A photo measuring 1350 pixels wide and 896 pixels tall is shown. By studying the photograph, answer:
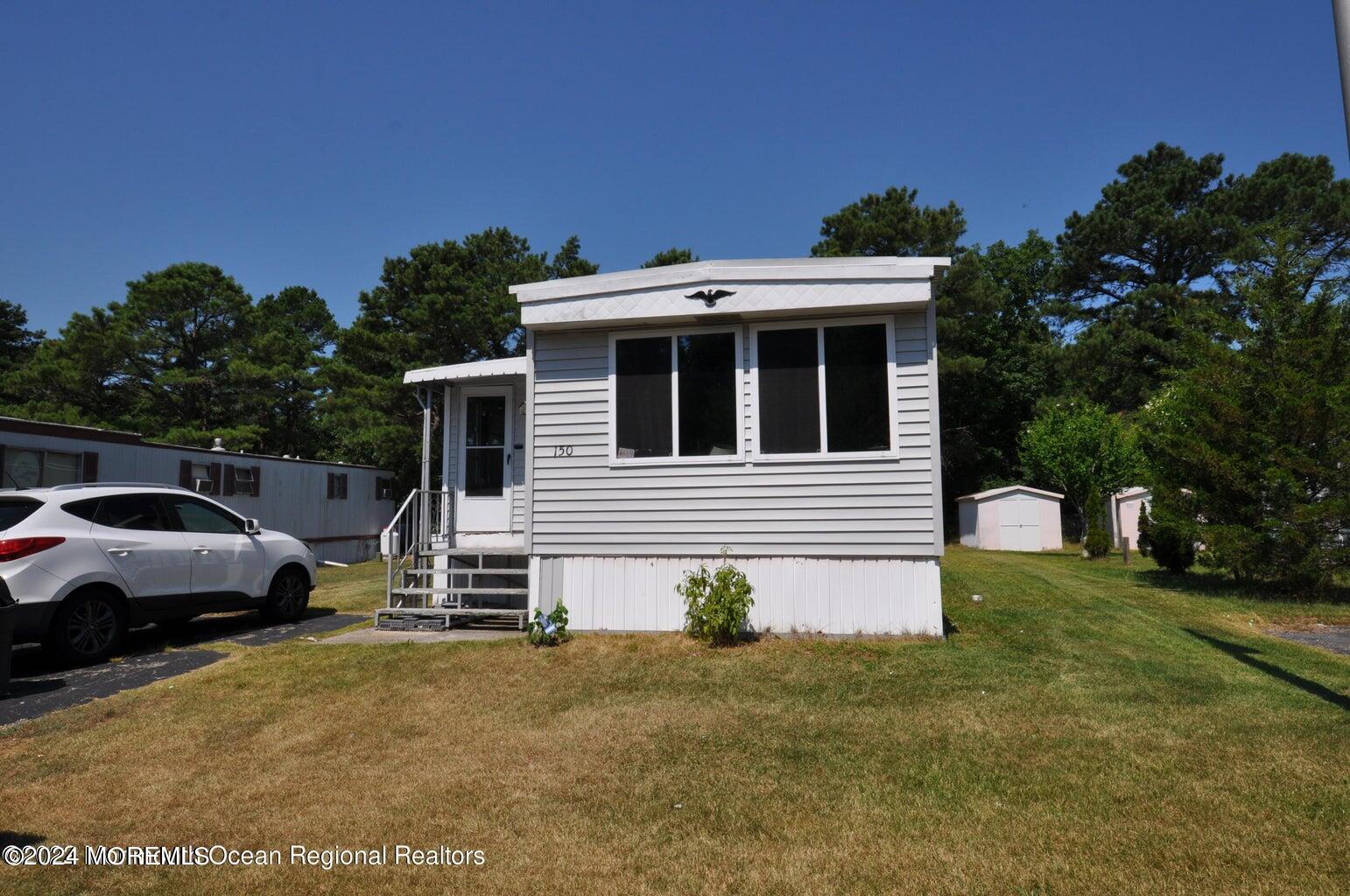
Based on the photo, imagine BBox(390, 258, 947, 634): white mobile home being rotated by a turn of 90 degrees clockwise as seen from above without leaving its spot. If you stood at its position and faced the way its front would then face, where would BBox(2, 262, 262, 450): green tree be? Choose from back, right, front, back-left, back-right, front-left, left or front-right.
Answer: front-right

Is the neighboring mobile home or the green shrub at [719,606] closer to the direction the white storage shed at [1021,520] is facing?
the green shrub

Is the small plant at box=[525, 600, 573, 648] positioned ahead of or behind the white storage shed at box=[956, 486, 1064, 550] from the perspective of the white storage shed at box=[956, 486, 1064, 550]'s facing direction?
ahead

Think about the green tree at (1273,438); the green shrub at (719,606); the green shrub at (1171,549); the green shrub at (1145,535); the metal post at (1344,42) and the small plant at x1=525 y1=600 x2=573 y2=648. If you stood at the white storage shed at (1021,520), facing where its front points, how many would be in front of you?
6

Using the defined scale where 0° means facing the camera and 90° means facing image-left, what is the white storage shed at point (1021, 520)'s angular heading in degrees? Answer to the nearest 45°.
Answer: approximately 0°

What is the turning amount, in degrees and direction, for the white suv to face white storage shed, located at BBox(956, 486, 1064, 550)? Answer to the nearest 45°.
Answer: approximately 45° to its right

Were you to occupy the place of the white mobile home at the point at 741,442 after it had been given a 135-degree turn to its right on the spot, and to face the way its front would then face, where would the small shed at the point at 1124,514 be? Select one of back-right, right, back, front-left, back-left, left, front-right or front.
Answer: right

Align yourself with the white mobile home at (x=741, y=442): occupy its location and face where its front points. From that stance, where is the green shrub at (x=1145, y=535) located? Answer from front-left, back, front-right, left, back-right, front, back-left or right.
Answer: back-left

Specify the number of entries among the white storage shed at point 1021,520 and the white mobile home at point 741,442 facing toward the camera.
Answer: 2

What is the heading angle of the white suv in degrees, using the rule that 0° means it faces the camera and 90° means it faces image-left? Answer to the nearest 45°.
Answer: approximately 225°

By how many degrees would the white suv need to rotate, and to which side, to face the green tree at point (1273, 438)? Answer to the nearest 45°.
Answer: approximately 45° to its right

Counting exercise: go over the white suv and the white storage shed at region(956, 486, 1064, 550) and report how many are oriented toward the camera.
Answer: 1
